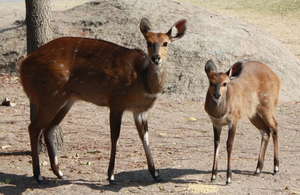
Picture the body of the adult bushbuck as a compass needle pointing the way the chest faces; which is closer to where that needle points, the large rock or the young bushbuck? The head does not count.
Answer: the young bushbuck

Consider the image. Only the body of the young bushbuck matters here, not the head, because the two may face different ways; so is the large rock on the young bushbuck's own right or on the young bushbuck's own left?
on the young bushbuck's own right

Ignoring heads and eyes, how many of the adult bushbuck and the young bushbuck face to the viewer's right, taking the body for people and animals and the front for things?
1

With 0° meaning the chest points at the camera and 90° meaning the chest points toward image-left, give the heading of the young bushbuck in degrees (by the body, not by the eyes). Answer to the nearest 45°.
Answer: approximately 45°

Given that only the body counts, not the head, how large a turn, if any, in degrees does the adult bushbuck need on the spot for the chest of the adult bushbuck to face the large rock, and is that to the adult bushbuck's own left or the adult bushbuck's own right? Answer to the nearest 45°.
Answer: approximately 90° to the adult bushbuck's own left

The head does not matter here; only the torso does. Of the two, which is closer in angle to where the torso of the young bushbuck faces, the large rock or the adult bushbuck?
the adult bushbuck

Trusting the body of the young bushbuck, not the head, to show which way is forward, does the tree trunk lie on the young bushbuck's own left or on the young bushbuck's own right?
on the young bushbuck's own right

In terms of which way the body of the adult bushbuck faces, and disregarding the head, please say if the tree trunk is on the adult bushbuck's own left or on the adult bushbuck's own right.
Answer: on the adult bushbuck's own left

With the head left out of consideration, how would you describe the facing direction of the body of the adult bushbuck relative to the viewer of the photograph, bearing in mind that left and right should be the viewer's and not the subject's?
facing to the right of the viewer

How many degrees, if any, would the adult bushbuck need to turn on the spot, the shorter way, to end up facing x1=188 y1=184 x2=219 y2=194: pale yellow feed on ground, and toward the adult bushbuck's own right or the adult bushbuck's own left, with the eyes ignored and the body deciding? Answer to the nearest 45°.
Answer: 0° — it already faces it
